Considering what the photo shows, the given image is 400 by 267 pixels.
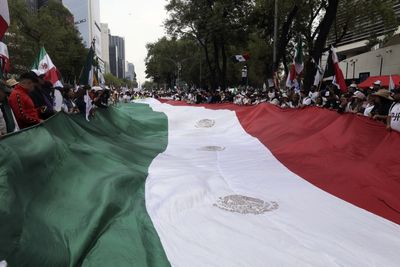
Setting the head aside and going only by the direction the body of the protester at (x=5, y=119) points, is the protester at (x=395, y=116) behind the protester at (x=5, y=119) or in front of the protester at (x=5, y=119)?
in front

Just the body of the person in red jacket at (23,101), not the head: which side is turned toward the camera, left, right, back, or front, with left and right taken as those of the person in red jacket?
right

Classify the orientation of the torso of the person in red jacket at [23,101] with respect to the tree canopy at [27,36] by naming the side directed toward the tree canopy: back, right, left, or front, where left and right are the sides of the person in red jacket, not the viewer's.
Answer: left

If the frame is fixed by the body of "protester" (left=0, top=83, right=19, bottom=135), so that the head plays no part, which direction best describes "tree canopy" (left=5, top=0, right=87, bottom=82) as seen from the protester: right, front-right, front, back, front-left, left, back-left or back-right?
left

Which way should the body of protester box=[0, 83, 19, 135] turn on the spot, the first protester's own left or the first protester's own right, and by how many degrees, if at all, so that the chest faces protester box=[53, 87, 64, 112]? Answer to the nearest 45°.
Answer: approximately 90° to the first protester's own left

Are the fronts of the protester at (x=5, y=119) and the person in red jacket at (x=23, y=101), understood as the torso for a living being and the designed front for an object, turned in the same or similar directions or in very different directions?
same or similar directions

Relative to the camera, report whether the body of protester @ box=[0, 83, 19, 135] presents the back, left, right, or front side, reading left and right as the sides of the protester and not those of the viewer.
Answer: right

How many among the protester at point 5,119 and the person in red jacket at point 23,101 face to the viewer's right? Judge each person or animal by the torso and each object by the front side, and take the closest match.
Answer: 2

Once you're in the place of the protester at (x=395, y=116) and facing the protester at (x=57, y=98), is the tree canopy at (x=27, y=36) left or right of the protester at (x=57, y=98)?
right

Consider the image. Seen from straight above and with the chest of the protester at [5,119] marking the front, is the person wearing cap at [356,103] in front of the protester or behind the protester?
in front
